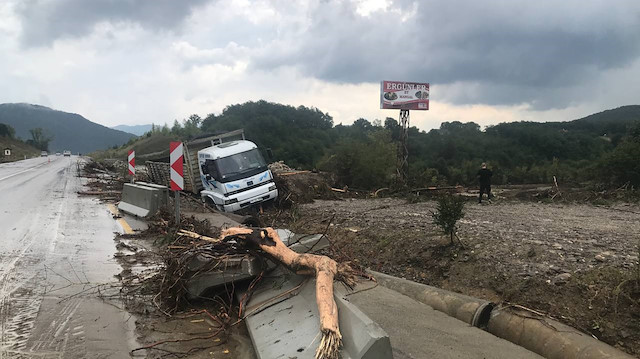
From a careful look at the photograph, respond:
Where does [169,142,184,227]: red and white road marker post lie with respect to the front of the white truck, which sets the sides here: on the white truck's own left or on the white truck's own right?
on the white truck's own right

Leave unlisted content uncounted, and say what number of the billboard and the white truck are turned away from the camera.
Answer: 0

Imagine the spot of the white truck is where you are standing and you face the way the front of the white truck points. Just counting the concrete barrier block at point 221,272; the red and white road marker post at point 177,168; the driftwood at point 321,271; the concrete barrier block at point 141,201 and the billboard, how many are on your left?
1

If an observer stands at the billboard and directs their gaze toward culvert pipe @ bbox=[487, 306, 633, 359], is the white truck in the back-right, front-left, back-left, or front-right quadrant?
front-right

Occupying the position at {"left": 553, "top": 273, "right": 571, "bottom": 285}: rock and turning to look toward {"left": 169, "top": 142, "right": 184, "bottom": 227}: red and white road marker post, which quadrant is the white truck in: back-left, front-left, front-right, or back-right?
front-right

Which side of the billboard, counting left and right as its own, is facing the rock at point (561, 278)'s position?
front

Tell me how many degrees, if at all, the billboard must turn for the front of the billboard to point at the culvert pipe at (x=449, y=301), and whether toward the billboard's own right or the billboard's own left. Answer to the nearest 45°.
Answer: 0° — it already faces it

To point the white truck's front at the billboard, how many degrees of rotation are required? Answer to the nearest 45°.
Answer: approximately 90° to its left

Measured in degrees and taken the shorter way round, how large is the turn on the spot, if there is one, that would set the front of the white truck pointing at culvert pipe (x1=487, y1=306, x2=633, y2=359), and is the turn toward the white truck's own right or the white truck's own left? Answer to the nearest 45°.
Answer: approximately 45° to the white truck's own right

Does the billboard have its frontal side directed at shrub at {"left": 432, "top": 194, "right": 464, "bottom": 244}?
yes

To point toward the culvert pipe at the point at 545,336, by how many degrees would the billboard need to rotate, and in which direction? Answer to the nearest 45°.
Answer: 0° — it already faces it

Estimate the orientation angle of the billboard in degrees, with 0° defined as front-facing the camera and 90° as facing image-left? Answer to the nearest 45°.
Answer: approximately 0°

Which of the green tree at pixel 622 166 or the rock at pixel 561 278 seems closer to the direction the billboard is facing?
the rock

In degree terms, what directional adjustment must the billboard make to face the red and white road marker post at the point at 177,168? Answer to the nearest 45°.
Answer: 0° — it already faces it

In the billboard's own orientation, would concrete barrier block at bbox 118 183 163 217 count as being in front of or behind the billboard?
in front

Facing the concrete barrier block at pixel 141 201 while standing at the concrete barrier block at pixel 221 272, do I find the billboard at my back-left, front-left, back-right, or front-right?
front-right
